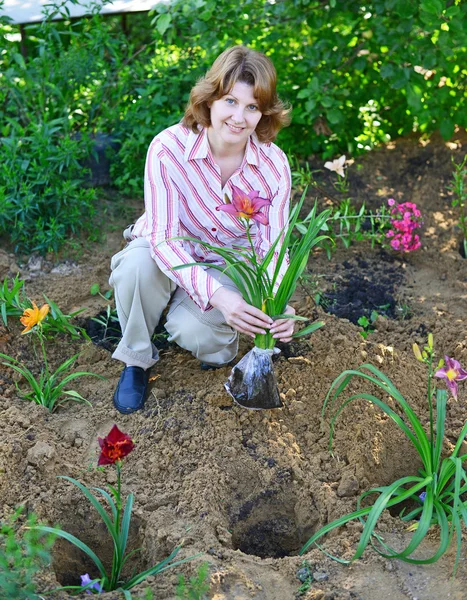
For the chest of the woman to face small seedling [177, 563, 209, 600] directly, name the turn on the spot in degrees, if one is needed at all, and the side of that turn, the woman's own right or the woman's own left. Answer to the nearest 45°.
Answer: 0° — they already face it

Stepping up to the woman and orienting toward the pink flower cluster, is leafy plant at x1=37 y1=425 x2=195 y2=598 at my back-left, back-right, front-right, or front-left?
back-right

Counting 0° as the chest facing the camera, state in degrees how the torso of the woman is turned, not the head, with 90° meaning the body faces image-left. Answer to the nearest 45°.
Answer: approximately 0°

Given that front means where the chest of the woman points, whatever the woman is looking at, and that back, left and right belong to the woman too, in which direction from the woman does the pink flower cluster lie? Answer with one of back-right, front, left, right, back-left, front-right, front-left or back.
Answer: back-left

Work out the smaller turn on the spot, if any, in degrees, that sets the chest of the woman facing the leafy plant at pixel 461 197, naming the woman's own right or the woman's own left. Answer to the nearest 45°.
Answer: approximately 135° to the woman's own left

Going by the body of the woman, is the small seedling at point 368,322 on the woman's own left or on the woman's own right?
on the woman's own left
